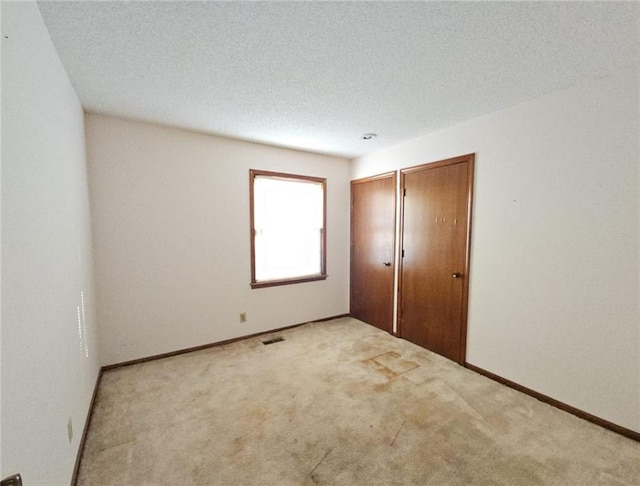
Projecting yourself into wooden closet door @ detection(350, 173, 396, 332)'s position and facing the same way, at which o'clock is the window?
The window is roughly at 1 o'clock from the wooden closet door.

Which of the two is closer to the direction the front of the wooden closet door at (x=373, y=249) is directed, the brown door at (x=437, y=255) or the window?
the window

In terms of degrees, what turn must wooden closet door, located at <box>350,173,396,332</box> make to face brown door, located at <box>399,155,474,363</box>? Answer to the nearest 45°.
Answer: approximately 90° to its left

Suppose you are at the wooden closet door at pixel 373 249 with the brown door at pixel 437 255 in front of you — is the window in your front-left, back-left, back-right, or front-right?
back-right

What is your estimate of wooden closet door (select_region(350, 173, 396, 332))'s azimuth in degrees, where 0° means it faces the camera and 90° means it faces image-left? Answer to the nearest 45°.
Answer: approximately 45°
